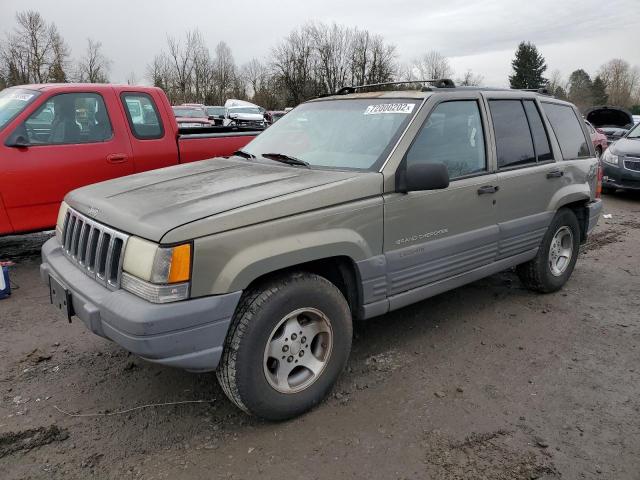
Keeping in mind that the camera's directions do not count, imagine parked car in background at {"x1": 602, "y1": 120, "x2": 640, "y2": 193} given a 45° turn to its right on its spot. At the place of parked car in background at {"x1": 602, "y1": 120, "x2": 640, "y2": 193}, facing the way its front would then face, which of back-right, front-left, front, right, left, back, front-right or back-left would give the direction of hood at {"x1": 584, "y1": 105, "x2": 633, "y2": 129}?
right

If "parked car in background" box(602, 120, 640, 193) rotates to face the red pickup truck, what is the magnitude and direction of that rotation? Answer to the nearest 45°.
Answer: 0° — it already faces it

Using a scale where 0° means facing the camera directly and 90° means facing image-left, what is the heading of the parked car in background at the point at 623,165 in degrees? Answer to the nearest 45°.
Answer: approximately 45°
